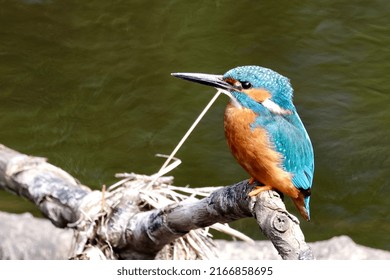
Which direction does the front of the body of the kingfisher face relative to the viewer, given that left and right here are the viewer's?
facing to the left of the viewer
